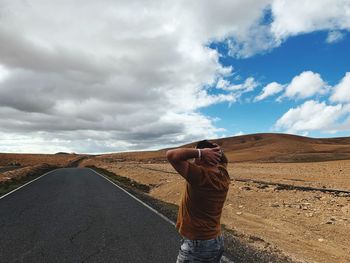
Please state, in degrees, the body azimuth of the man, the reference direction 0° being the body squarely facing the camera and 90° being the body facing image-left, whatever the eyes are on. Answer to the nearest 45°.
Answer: approximately 135°
